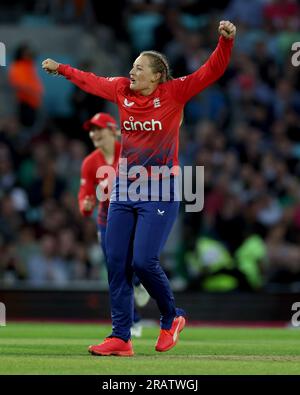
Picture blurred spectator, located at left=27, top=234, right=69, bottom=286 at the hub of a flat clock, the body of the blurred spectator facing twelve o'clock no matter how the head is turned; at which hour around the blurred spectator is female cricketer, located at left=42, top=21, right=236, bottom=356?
The female cricketer is roughly at 12 o'clock from the blurred spectator.

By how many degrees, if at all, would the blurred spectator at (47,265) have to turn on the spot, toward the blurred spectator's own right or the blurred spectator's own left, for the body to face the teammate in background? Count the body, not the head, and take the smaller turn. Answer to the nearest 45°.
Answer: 0° — they already face them

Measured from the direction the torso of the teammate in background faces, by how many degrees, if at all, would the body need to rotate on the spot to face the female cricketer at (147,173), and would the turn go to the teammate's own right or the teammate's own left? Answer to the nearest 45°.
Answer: approximately 45° to the teammate's own left

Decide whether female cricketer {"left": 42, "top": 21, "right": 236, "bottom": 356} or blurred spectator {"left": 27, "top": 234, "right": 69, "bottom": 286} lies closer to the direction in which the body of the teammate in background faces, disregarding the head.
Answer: the female cricketer

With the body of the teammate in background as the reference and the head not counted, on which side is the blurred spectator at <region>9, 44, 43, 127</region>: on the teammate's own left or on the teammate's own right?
on the teammate's own right

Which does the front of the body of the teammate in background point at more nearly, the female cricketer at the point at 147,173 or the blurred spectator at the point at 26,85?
the female cricketer
